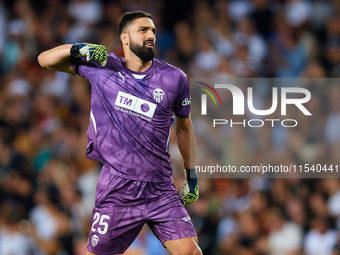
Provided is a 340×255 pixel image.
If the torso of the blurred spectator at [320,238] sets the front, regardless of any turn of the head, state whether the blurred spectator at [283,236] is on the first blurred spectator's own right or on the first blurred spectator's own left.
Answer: on the first blurred spectator's own right

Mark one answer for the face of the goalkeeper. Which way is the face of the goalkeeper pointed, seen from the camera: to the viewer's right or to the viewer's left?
to the viewer's right

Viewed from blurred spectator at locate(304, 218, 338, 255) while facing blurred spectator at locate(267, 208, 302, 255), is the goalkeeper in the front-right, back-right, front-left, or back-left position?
front-left

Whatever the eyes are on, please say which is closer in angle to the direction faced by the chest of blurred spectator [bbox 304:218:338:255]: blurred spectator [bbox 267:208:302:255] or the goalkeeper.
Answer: the goalkeeper

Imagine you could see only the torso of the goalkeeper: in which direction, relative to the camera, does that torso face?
toward the camera

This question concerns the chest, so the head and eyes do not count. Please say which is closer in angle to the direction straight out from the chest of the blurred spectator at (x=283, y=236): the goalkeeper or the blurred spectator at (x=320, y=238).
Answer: the goalkeeper

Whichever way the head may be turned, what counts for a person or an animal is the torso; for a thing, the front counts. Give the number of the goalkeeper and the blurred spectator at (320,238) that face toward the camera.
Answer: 2

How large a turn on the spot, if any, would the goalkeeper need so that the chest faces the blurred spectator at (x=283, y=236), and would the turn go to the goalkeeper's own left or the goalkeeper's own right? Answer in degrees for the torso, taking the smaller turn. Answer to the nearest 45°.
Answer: approximately 135° to the goalkeeper's own left

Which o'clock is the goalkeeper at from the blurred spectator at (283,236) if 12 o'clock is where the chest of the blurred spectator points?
The goalkeeper is roughly at 11 o'clock from the blurred spectator.

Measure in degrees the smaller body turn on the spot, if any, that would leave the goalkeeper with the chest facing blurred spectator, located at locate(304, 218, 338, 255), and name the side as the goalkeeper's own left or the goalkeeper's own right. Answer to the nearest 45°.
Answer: approximately 135° to the goalkeeper's own left

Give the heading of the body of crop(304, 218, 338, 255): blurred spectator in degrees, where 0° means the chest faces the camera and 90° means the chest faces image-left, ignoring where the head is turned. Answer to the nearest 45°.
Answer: approximately 0°

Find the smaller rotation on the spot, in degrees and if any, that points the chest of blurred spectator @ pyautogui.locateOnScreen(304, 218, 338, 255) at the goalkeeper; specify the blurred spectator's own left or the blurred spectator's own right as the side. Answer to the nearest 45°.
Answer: approximately 45° to the blurred spectator's own right
